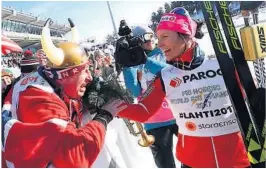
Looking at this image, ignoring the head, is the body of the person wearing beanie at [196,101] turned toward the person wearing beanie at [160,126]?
no

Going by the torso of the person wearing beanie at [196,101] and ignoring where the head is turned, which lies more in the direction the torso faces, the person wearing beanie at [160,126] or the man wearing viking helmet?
the man wearing viking helmet

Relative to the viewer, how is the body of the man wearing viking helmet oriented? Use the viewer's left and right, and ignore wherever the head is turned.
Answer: facing to the right of the viewer

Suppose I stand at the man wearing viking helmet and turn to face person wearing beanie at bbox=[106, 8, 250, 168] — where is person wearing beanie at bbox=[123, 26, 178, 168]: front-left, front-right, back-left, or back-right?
front-left

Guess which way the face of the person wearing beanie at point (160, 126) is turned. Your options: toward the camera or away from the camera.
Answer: toward the camera

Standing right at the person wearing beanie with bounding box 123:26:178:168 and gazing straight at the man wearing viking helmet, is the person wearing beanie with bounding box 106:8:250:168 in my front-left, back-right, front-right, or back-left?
front-left

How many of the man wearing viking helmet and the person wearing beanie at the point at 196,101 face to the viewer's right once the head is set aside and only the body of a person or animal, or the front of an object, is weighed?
1

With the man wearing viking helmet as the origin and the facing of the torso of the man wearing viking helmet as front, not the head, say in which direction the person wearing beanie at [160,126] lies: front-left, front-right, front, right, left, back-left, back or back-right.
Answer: front-left

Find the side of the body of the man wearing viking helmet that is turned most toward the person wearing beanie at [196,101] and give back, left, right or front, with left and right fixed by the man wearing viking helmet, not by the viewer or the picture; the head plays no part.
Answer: front
